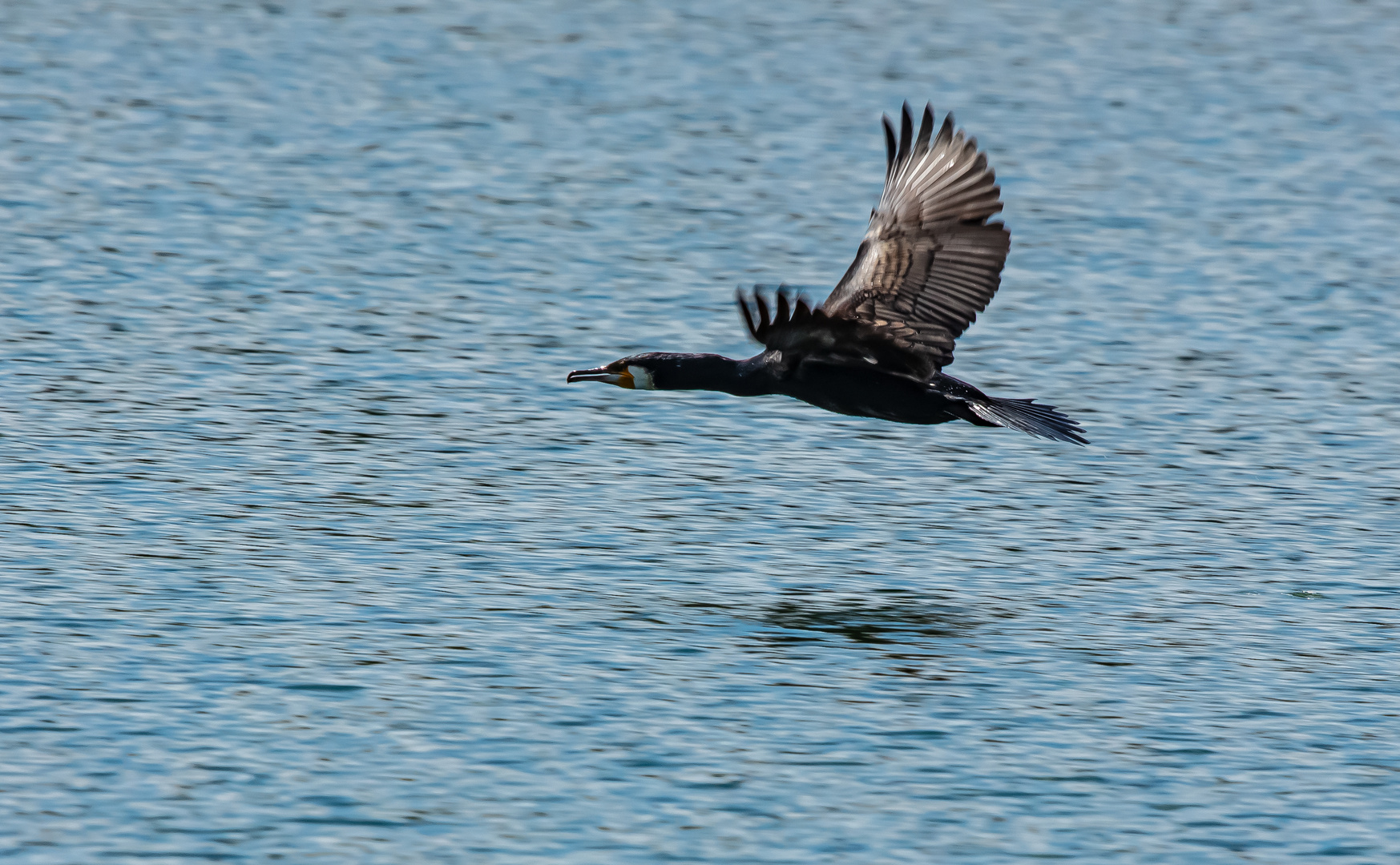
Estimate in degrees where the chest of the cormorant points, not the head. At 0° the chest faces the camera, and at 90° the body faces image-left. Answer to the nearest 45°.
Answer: approximately 90°
